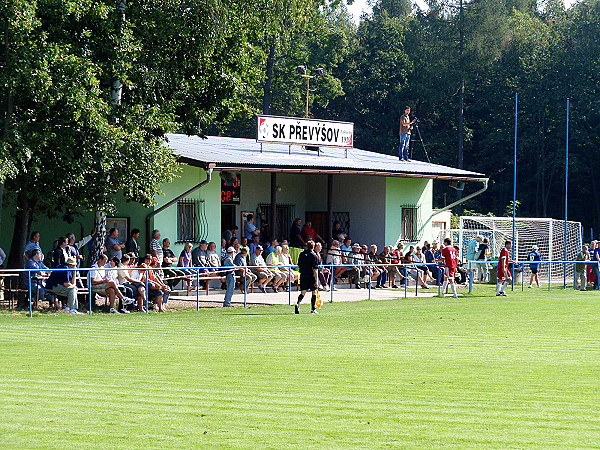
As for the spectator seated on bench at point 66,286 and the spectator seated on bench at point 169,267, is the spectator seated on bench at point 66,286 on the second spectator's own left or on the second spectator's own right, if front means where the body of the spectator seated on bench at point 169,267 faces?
on the second spectator's own right

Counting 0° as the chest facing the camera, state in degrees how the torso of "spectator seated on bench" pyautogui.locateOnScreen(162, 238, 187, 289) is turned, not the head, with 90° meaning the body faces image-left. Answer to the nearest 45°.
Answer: approximately 315°

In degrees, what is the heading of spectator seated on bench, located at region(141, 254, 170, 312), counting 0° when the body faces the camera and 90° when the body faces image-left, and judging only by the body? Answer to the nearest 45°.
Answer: approximately 315°

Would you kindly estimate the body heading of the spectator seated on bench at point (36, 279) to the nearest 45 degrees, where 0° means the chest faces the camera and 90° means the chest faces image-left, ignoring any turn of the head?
approximately 315°

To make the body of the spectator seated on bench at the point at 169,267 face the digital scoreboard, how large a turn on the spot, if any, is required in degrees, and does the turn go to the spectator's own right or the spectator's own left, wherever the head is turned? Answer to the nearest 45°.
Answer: approximately 135° to the spectator's own left

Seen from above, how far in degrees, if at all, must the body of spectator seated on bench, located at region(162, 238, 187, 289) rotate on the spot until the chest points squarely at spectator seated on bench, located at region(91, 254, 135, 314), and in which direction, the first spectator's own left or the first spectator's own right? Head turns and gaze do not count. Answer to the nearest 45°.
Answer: approximately 45° to the first spectator's own right

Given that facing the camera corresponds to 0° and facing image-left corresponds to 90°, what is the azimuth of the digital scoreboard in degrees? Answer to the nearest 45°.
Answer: approximately 0°

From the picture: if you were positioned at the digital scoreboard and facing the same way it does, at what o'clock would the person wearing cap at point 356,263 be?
The person wearing cap is roughly at 10 o'clock from the digital scoreboard.

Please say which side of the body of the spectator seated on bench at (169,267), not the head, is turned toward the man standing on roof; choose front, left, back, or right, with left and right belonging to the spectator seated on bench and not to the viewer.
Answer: left

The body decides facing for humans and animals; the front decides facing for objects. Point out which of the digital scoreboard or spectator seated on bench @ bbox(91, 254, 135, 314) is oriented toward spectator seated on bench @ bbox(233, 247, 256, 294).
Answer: the digital scoreboard

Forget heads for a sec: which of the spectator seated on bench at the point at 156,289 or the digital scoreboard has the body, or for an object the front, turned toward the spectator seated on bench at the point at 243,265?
the digital scoreboard

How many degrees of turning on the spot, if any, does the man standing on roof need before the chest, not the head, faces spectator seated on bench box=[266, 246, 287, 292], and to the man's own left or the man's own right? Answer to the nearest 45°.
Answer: approximately 45° to the man's own right

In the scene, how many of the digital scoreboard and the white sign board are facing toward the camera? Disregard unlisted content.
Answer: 2
